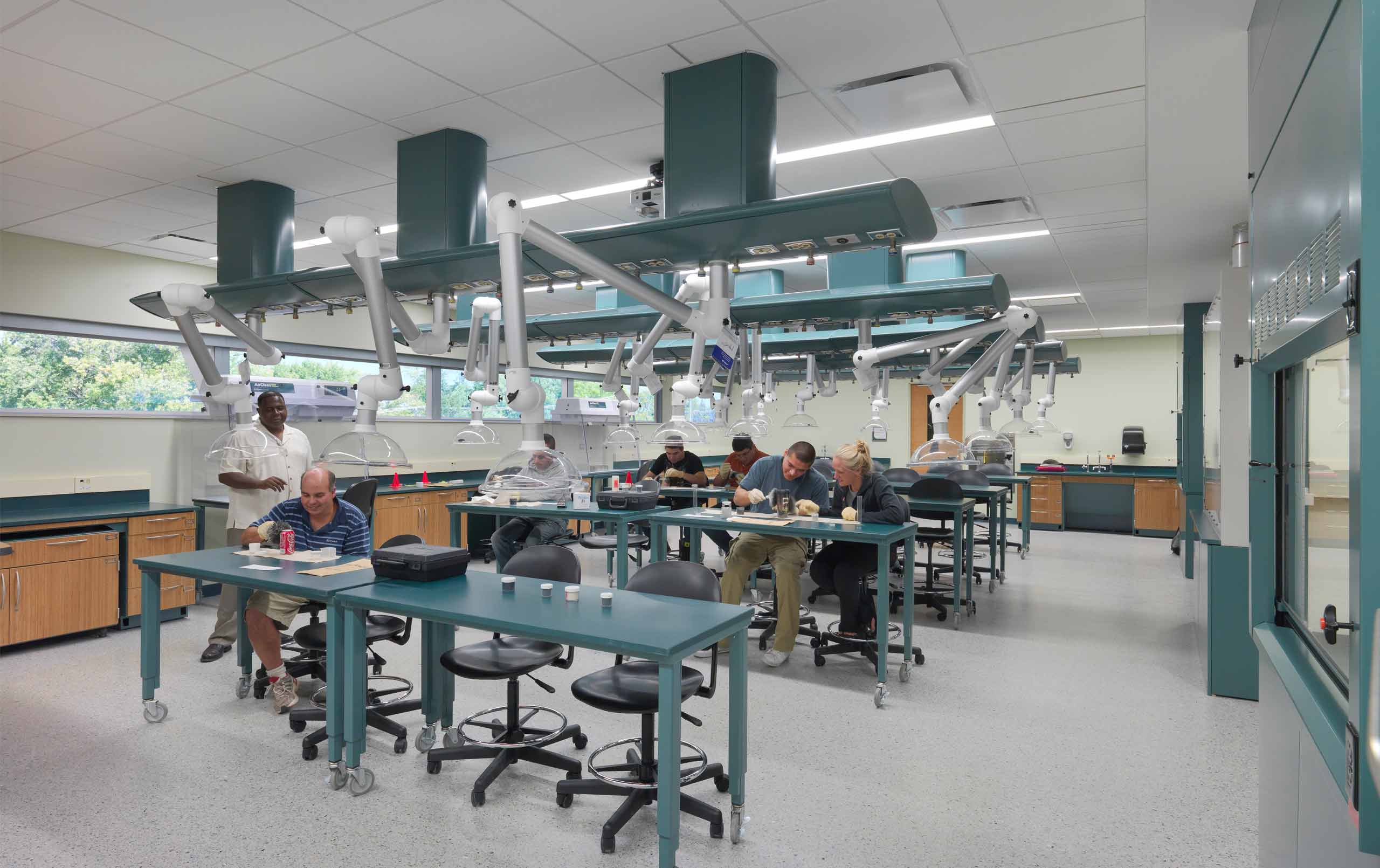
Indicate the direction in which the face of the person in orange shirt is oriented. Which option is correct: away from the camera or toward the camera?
toward the camera

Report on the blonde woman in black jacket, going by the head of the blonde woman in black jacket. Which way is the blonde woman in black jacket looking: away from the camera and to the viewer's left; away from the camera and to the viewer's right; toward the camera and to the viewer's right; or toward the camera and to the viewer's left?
toward the camera and to the viewer's left

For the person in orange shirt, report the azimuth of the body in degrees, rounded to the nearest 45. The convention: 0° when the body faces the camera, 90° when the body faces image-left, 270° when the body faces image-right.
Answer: approximately 45°

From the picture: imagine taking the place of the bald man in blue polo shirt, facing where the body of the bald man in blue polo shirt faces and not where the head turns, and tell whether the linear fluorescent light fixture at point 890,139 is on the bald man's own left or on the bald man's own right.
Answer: on the bald man's own left

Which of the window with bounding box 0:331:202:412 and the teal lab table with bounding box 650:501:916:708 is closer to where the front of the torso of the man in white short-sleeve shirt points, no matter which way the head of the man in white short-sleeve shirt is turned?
the teal lab table

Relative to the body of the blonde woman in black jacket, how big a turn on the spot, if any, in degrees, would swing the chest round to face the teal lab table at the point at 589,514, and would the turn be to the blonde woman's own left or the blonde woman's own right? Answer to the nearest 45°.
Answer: approximately 45° to the blonde woman's own right
